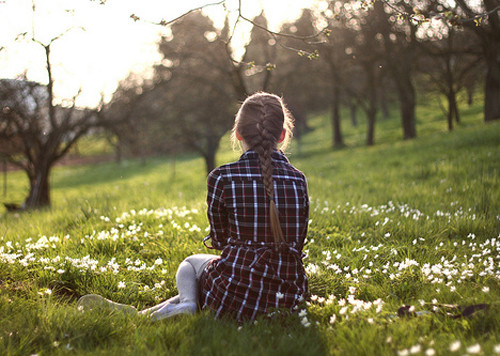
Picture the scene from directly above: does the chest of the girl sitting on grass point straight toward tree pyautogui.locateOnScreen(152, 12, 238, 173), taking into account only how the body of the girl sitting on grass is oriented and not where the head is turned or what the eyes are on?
yes

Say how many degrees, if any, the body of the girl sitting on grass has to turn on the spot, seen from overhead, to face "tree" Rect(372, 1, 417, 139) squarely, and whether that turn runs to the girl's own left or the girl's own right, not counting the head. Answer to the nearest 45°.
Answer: approximately 45° to the girl's own right

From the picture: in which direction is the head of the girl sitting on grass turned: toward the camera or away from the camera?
away from the camera

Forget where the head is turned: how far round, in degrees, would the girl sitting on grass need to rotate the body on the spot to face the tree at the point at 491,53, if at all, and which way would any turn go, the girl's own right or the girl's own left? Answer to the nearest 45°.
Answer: approximately 45° to the girl's own right

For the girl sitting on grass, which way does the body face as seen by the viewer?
away from the camera
